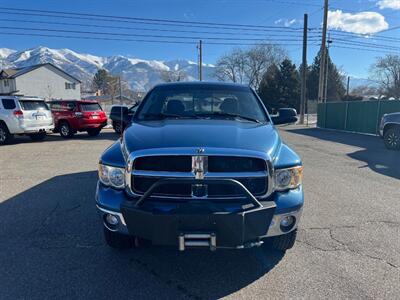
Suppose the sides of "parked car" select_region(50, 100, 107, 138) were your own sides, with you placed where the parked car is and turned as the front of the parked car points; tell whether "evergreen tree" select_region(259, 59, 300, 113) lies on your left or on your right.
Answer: on your right

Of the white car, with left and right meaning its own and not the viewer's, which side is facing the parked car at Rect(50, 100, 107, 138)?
right

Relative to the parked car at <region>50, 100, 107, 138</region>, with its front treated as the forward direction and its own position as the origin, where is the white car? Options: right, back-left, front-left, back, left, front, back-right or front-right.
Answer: left

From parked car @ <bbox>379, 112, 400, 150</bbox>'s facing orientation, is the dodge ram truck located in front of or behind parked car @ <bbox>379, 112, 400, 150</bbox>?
in front

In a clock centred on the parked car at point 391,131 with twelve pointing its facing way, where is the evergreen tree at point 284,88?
The evergreen tree is roughly at 4 o'clock from the parked car.

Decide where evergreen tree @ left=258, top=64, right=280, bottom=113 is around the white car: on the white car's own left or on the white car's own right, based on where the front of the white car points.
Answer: on the white car's own right

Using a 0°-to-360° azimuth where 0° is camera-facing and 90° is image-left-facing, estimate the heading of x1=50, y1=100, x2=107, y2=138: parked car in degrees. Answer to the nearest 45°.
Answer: approximately 135°

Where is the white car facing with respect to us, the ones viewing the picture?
facing away from the viewer and to the left of the viewer

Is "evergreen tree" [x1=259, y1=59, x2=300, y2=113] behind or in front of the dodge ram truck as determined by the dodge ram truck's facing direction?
behind

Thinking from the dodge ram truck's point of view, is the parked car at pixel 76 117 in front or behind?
behind
